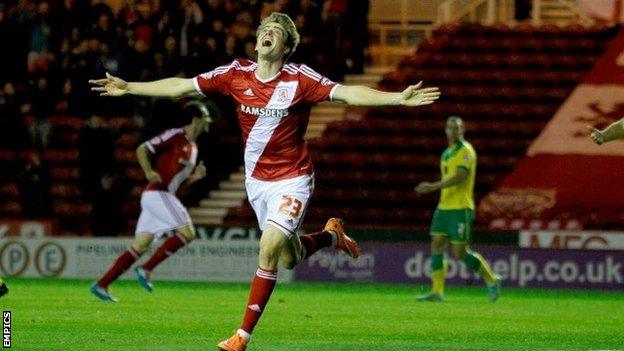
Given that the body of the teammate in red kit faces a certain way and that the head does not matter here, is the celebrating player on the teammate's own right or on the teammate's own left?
on the teammate's own right

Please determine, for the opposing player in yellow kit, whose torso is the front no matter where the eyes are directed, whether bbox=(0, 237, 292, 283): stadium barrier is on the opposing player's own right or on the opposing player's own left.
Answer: on the opposing player's own right

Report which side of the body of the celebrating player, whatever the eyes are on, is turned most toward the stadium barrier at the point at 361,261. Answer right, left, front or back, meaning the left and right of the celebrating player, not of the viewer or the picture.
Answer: back

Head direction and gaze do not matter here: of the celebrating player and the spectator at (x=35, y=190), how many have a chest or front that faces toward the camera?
2

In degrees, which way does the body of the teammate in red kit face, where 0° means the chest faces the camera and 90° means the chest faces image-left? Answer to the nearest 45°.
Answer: approximately 270°

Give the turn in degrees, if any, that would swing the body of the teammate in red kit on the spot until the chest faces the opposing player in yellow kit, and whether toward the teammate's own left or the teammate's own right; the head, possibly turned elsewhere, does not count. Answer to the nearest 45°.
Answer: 0° — they already face them

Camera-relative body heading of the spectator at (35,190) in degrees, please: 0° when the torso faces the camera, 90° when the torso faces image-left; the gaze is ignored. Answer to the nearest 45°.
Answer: approximately 0°

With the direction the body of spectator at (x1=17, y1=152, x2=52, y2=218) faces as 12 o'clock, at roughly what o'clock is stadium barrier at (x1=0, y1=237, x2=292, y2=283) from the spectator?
The stadium barrier is roughly at 11 o'clock from the spectator.

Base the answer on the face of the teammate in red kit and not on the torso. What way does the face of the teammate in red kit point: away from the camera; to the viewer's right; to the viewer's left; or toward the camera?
to the viewer's right

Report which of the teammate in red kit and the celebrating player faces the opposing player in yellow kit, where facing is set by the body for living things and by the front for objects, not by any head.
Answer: the teammate in red kit

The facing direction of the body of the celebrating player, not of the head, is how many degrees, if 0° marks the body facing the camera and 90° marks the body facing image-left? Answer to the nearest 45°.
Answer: approximately 0°
